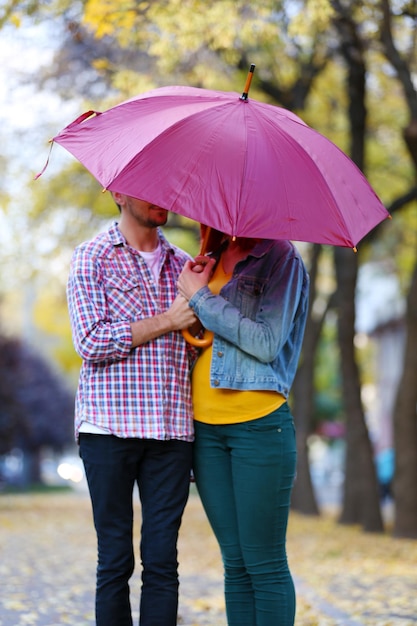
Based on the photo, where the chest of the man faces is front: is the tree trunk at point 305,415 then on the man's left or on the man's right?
on the man's left

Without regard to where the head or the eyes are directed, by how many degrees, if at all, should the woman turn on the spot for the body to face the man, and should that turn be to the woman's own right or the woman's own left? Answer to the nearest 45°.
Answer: approximately 45° to the woman's own right

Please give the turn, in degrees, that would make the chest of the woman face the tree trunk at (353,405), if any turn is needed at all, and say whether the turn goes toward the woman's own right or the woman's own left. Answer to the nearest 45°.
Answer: approximately 135° to the woman's own right

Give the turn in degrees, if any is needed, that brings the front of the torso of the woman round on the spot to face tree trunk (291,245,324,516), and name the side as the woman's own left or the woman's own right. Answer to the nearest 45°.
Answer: approximately 135° to the woman's own right

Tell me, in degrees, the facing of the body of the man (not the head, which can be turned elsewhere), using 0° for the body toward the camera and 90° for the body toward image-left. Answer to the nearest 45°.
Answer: approximately 315°

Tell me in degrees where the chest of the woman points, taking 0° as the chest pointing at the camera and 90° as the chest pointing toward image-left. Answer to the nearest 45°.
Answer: approximately 45°

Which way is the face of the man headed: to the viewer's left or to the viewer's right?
to the viewer's right
